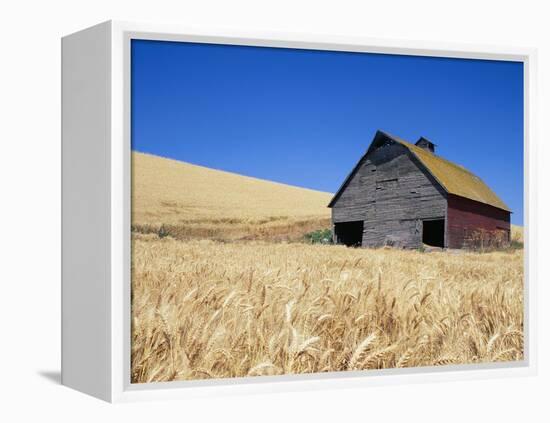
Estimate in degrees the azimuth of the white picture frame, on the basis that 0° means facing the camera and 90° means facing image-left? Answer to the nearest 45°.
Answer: approximately 315°
